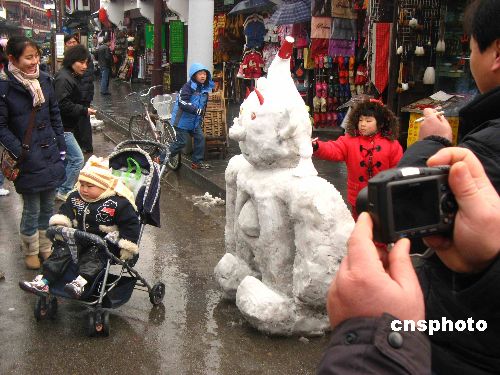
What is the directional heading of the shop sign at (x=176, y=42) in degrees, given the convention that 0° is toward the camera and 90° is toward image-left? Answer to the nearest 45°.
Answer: approximately 0°

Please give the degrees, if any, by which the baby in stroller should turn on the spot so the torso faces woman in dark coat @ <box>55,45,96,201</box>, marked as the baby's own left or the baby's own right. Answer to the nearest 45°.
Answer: approximately 135° to the baby's own right

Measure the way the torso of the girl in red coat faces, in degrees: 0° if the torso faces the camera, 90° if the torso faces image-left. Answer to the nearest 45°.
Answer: approximately 0°

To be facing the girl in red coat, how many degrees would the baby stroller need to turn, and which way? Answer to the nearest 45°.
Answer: approximately 135° to its left
